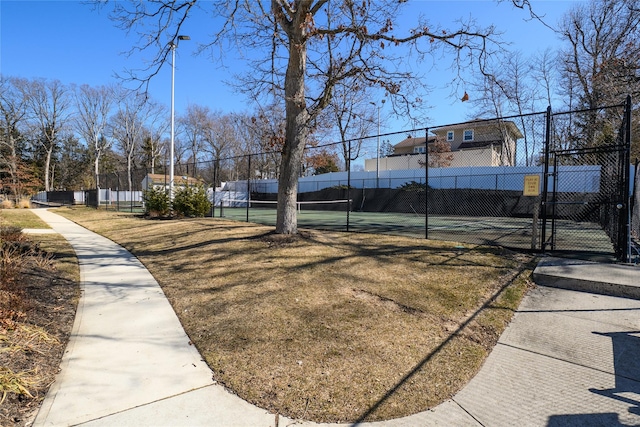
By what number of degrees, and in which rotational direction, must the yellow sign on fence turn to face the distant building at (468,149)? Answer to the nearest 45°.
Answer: approximately 180°

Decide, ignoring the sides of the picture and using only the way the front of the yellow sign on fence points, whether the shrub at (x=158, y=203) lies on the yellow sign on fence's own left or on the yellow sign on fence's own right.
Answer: on the yellow sign on fence's own right

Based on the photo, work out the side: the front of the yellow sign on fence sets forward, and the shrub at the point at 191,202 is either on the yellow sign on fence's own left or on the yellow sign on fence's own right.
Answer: on the yellow sign on fence's own right

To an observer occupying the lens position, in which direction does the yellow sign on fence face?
facing the viewer
